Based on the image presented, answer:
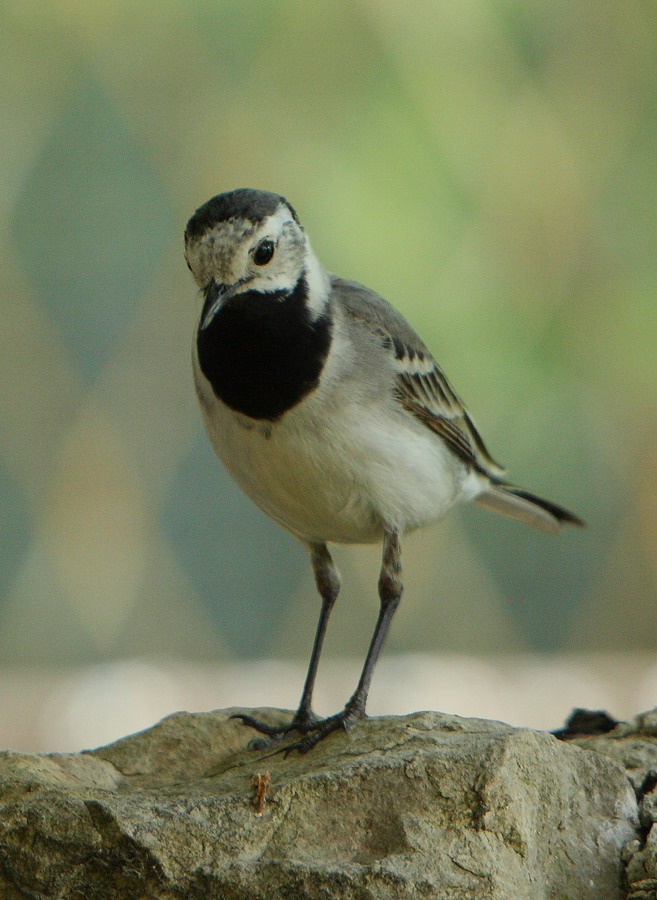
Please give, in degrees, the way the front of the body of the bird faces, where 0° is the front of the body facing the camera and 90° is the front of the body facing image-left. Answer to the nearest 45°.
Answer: approximately 45°

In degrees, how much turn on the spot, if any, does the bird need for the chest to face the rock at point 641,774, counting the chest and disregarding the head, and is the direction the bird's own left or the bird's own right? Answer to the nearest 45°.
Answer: approximately 135° to the bird's own left
